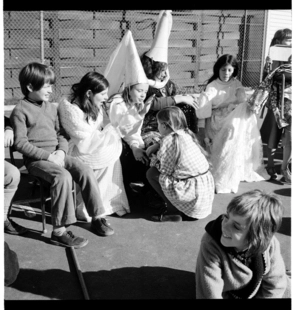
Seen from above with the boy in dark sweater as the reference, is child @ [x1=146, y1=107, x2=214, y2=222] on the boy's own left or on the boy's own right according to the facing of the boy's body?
on the boy's own left

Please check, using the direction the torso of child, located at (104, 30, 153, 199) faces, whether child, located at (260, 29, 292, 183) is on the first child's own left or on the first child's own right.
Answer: on the first child's own left

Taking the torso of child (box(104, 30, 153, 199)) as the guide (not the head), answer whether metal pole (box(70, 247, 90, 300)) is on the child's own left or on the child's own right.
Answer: on the child's own right

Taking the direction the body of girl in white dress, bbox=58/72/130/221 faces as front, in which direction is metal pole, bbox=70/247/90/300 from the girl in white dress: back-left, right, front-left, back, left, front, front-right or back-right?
front-right

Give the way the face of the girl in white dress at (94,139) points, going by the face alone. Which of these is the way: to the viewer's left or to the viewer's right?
to the viewer's right

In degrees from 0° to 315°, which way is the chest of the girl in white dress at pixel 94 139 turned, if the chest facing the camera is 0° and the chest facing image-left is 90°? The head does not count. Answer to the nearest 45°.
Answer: approximately 315°

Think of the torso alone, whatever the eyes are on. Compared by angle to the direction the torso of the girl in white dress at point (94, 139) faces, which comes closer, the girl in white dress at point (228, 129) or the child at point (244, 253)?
the child
